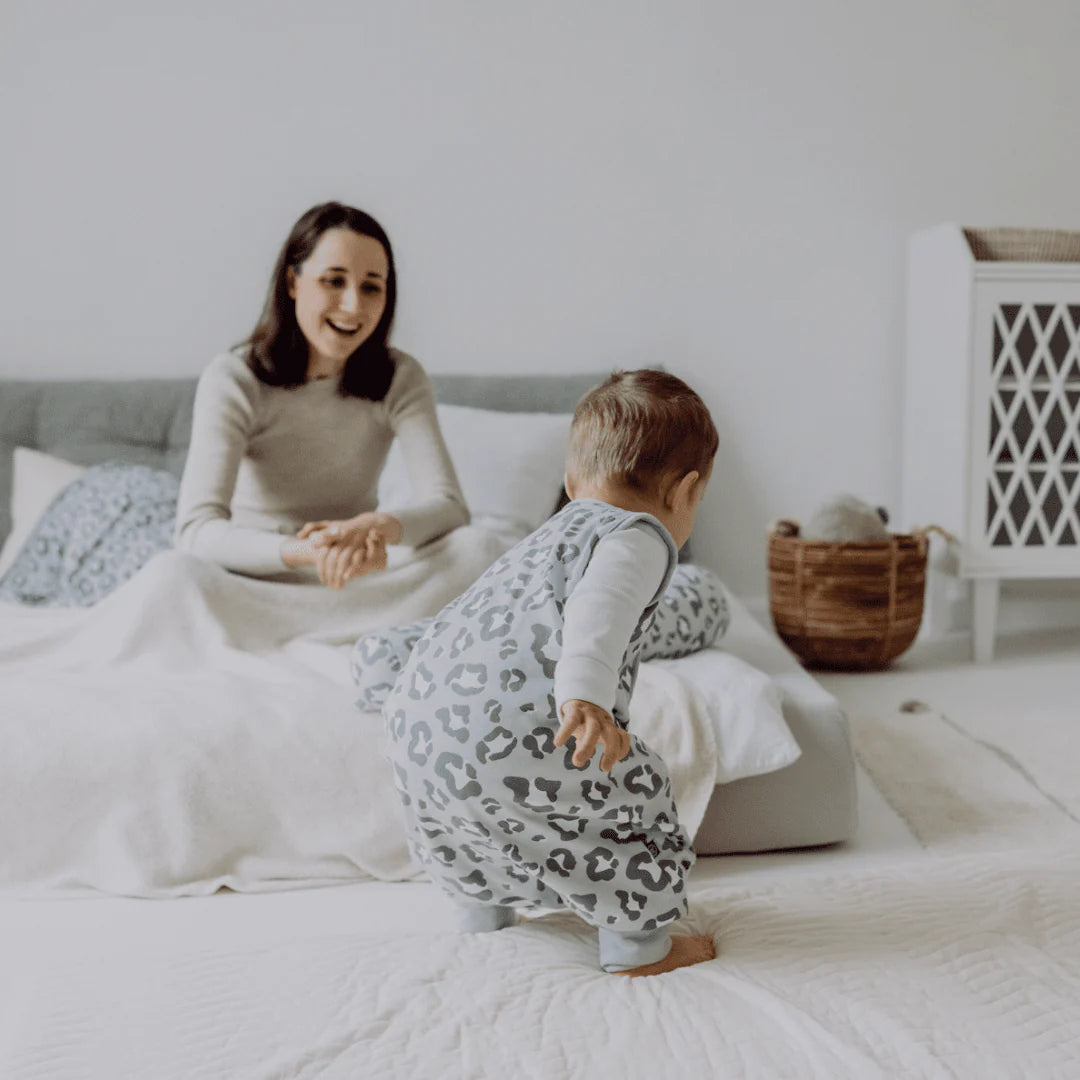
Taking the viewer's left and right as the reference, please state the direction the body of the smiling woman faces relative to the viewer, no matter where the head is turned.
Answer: facing the viewer and to the right of the viewer

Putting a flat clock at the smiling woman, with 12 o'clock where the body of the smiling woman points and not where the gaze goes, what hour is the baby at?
The baby is roughly at 11 o'clock from the smiling woman.

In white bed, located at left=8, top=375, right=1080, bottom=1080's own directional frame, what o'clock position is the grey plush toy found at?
The grey plush toy is roughly at 7 o'clock from the white bed.

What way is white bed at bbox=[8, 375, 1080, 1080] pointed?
toward the camera

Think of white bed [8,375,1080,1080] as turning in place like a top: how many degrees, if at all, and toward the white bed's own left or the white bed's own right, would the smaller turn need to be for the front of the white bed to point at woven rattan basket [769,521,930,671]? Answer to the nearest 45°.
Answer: approximately 135° to the white bed's own left

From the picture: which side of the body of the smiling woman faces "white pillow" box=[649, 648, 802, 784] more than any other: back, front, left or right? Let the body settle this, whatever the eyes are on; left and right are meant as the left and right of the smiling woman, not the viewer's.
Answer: front

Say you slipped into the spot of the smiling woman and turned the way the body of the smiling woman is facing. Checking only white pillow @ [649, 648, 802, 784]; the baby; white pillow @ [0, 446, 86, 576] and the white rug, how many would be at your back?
1

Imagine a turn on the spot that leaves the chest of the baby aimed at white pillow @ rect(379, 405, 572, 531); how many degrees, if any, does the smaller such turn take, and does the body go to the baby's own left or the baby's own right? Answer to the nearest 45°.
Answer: approximately 45° to the baby's own left

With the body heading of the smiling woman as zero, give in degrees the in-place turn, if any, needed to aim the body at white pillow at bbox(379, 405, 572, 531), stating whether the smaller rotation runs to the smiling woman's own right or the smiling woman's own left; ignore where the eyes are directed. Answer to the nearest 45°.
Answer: approximately 90° to the smiling woman's own left

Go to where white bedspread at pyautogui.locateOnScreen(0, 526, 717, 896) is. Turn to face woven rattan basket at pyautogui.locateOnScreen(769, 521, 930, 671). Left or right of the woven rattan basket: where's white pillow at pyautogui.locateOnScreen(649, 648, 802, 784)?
right

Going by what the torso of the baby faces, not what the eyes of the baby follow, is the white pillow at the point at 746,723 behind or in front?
in front

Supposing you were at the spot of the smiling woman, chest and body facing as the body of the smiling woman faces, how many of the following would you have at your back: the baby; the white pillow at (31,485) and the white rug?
1

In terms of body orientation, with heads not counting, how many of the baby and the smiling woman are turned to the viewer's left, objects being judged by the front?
0

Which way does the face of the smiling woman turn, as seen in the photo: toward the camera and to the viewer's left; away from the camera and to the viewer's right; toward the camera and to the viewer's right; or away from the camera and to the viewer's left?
toward the camera and to the viewer's right
